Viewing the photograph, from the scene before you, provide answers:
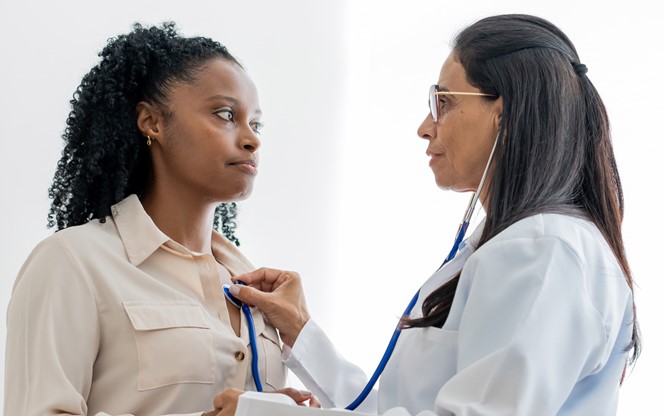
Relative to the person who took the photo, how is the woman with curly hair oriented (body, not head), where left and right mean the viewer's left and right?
facing the viewer and to the right of the viewer

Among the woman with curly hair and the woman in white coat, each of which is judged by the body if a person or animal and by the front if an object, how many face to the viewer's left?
1

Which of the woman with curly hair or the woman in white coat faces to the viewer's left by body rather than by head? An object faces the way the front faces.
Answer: the woman in white coat

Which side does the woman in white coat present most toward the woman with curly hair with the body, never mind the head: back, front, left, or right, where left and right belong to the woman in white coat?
front

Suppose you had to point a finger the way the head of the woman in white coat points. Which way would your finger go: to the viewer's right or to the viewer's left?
to the viewer's left

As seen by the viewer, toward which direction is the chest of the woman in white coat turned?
to the viewer's left

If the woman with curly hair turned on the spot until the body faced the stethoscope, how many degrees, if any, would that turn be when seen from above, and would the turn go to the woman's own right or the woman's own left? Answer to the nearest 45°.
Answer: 0° — they already face it

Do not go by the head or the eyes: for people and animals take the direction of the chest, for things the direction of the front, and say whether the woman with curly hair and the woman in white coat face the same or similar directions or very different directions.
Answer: very different directions
